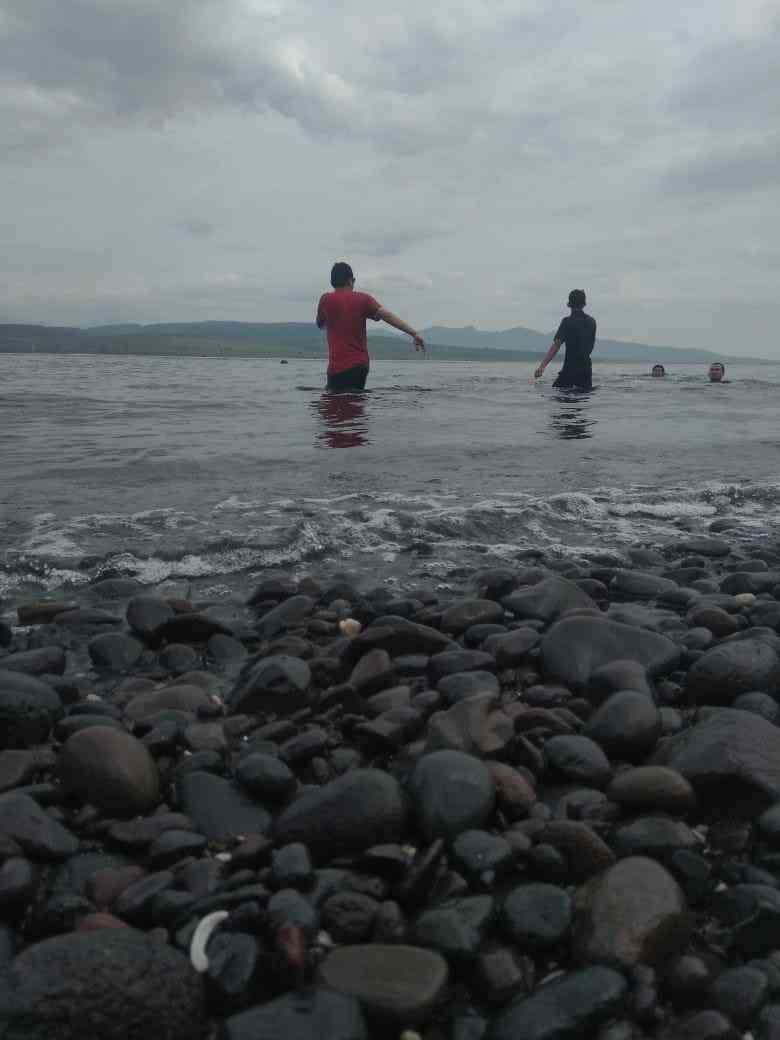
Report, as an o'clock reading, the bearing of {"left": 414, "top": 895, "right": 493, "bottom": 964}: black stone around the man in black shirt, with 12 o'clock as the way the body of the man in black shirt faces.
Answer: The black stone is roughly at 6 o'clock from the man in black shirt.

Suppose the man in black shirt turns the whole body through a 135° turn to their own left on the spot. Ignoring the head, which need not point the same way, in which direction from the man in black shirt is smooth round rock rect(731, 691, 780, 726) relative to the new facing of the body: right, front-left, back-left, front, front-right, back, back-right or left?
front-left

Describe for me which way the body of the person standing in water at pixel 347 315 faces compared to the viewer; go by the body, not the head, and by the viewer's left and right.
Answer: facing away from the viewer

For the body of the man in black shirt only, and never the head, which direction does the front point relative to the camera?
away from the camera

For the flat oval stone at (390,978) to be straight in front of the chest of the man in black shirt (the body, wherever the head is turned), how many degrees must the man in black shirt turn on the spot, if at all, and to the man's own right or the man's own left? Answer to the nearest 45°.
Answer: approximately 180°

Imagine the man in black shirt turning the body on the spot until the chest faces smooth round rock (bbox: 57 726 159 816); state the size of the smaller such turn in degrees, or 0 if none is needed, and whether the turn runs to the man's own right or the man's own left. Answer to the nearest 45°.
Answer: approximately 180°

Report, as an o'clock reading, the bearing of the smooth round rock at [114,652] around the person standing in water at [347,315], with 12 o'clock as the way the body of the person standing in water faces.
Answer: The smooth round rock is roughly at 6 o'clock from the person standing in water.

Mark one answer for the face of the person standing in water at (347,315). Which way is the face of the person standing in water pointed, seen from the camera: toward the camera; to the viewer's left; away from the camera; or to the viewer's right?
away from the camera

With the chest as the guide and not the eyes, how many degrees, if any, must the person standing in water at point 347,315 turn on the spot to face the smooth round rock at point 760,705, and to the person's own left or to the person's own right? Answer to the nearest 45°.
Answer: approximately 180°

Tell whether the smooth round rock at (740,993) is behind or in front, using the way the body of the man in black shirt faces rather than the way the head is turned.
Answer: behind

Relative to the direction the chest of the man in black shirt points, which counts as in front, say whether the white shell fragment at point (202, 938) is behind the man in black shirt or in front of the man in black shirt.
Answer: behind

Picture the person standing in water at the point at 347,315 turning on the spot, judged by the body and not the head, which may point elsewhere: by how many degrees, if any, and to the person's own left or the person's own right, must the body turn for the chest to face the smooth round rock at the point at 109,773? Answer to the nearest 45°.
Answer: approximately 180°

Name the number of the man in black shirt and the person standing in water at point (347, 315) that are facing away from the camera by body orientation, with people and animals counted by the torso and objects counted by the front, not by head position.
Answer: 2

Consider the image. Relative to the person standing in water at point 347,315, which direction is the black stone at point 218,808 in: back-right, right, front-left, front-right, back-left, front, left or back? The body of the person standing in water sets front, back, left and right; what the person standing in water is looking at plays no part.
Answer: back

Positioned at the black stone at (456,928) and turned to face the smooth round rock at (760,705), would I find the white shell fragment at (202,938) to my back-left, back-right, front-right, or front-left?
back-left

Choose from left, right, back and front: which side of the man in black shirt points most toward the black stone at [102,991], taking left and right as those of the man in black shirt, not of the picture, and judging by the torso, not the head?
back
